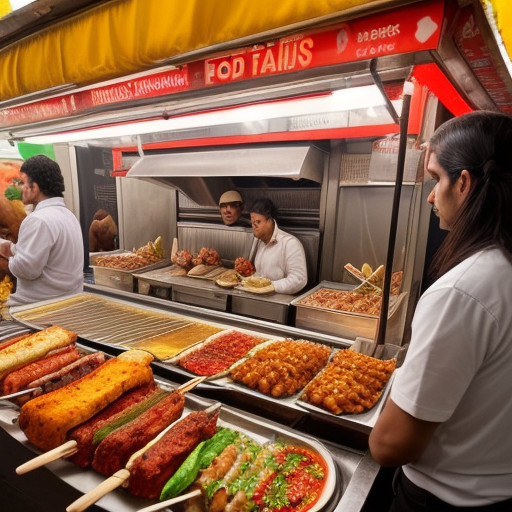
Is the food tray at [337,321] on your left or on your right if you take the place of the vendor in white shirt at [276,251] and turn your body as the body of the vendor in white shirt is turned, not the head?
on your left

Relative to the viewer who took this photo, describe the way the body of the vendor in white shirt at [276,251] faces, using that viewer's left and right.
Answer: facing the viewer and to the left of the viewer

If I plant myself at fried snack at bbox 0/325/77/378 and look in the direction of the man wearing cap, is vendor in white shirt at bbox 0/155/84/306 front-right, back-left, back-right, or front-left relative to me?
front-left

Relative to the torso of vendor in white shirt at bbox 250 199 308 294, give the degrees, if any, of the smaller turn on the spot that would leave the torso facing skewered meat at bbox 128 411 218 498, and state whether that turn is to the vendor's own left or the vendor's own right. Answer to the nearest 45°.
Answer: approximately 45° to the vendor's own left

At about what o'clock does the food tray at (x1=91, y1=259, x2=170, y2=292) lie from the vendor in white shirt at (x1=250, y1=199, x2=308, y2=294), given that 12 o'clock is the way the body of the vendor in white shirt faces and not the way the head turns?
The food tray is roughly at 2 o'clock from the vendor in white shirt.

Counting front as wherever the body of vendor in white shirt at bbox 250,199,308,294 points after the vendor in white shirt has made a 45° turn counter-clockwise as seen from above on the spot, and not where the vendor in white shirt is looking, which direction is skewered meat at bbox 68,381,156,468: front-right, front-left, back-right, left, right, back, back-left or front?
front

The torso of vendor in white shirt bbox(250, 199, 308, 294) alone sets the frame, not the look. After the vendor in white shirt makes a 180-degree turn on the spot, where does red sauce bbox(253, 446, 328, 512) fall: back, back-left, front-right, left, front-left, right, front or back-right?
back-right

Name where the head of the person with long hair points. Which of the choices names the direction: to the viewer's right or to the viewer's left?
to the viewer's left

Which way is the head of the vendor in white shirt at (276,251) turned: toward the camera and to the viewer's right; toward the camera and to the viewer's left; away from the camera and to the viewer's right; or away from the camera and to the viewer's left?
toward the camera and to the viewer's left

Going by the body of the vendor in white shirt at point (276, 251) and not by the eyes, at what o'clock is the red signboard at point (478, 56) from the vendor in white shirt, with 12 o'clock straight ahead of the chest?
The red signboard is roughly at 10 o'clock from the vendor in white shirt.

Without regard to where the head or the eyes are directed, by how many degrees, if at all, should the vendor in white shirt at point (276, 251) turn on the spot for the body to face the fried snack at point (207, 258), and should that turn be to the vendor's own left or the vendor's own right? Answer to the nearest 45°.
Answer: approximately 90° to the vendor's own right

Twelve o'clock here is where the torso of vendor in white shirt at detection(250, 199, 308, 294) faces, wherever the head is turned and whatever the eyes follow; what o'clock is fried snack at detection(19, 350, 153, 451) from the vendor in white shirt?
The fried snack is roughly at 11 o'clock from the vendor in white shirt.

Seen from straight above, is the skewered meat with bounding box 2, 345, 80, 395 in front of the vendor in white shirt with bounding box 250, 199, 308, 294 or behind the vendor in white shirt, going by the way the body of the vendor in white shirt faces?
in front

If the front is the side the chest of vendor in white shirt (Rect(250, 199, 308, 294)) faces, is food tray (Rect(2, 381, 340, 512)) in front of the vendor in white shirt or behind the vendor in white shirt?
in front

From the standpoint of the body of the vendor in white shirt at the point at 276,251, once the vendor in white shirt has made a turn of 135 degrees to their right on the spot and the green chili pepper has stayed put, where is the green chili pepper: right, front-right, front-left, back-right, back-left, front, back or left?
back
